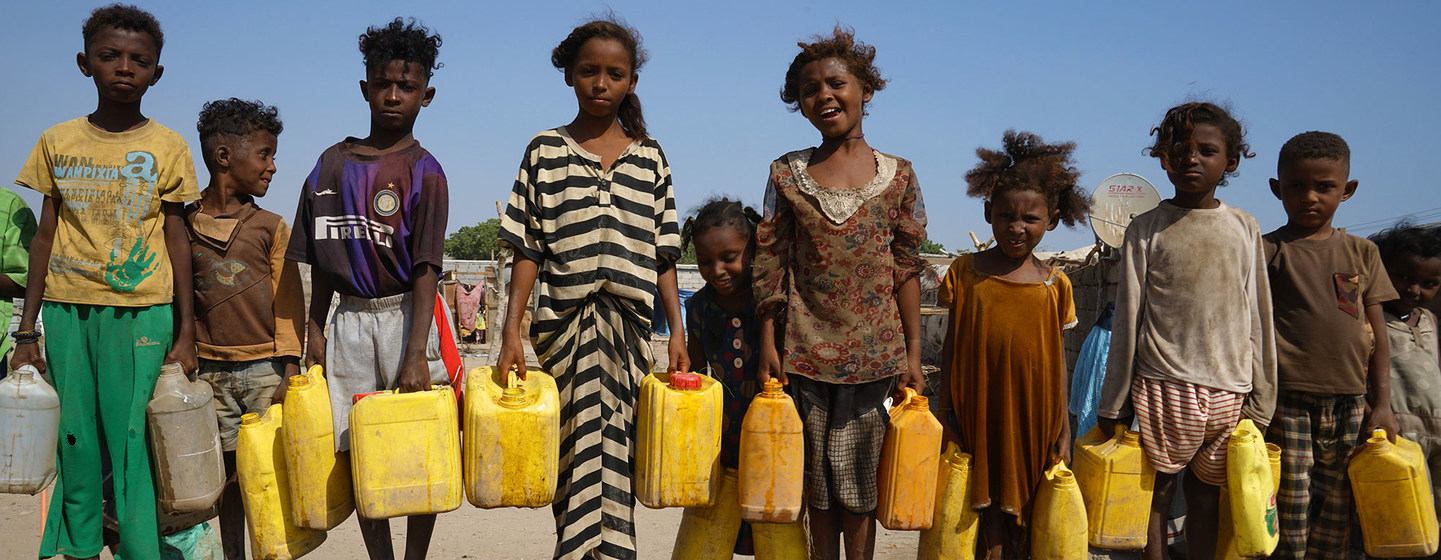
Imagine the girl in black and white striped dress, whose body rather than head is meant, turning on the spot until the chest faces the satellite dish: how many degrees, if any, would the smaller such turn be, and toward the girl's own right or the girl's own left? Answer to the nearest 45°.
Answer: approximately 135° to the girl's own left

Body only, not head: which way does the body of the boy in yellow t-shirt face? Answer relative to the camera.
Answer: toward the camera

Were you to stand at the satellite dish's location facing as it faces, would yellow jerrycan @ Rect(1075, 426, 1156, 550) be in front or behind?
in front

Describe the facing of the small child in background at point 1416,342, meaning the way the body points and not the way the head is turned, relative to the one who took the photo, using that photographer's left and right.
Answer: facing the viewer

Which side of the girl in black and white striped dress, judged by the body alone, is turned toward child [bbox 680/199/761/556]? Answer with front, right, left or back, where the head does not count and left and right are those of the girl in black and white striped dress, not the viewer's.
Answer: left

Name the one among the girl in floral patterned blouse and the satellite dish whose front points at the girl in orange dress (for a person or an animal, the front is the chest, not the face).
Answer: the satellite dish

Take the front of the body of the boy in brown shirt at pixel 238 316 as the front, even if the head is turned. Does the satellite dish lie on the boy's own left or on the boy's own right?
on the boy's own left

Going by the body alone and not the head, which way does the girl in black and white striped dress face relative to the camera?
toward the camera
